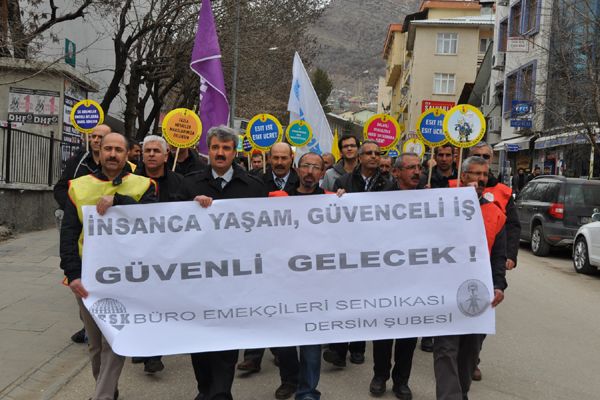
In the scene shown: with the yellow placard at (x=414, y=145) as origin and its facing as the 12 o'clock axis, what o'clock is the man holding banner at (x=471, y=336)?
The man holding banner is roughly at 12 o'clock from the yellow placard.

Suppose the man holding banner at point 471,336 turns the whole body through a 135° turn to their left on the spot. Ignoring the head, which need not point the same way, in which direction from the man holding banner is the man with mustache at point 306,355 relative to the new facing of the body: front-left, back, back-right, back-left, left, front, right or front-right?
back

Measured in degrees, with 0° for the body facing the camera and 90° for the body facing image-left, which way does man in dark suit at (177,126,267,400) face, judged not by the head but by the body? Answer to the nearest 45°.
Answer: approximately 0°

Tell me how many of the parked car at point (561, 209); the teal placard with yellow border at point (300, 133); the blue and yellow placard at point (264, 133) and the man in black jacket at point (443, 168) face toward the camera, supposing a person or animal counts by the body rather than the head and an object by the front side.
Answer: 3

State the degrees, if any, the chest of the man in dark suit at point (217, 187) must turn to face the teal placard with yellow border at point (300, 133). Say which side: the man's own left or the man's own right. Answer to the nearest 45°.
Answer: approximately 180°

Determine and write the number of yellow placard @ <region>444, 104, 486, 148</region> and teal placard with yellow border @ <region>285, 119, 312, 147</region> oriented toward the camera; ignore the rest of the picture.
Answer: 2

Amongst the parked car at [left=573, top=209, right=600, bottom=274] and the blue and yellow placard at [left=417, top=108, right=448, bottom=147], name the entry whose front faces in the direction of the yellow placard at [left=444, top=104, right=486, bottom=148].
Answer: the blue and yellow placard at [left=417, top=108, right=448, bottom=147]

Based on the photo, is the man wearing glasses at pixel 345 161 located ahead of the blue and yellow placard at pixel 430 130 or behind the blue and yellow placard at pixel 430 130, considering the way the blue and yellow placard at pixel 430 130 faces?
ahead

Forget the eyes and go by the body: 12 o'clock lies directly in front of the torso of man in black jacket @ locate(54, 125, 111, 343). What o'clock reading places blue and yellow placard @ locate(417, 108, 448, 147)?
The blue and yellow placard is roughly at 8 o'clock from the man in black jacket.

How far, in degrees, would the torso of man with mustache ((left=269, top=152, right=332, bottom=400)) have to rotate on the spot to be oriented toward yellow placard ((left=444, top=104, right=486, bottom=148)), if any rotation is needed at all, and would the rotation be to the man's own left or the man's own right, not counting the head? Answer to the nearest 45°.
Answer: approximately 135° to the man's own left
